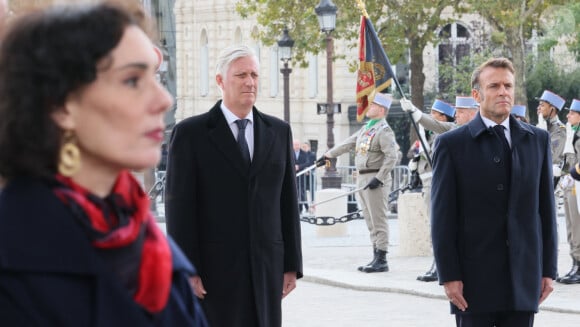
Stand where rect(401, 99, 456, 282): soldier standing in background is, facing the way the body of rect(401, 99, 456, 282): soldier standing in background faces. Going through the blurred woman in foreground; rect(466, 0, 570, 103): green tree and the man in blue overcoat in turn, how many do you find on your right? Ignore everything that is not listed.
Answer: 1

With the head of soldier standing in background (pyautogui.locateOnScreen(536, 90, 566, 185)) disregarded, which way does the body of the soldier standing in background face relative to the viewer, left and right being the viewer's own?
facing to the left of the viewer

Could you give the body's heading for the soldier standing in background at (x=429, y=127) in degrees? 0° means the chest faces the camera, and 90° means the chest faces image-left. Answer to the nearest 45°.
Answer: approximately 90°

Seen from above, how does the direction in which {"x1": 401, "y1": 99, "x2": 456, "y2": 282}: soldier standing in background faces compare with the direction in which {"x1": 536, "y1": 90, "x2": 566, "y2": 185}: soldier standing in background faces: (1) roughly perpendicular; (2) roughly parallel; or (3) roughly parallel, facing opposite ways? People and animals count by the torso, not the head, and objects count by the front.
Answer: roughly parallel

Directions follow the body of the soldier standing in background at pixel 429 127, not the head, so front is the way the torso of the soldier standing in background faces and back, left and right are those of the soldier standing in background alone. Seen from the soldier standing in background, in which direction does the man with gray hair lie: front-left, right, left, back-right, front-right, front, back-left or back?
left

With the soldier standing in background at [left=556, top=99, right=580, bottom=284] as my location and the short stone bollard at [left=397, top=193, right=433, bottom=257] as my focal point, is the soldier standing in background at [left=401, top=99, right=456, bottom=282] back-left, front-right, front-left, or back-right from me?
front-left

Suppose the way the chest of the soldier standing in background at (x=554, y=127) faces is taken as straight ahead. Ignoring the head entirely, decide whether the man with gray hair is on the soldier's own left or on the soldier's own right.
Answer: on the soldier's own left

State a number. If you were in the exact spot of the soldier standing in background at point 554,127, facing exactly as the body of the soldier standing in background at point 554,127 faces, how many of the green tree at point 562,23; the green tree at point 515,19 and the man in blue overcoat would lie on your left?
1

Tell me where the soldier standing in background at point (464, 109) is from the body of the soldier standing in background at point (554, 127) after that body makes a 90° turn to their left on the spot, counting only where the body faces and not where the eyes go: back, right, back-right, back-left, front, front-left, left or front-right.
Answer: front-right

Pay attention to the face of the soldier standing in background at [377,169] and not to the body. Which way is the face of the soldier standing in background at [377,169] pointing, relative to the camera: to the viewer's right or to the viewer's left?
to the viewer's left

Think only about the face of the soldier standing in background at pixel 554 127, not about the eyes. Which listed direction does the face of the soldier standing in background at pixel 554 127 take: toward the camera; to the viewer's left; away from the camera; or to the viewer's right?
to the viewer's left

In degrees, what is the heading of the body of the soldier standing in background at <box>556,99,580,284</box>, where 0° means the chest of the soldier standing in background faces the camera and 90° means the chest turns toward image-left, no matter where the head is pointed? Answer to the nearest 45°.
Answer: approximately 90°

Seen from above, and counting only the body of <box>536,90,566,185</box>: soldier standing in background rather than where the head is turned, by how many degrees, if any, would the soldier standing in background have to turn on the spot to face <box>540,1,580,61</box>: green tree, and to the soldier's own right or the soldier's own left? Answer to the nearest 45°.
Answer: approximately 90° to the soldier's own right

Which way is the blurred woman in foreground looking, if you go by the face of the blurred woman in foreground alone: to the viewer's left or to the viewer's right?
to the viewer's right
